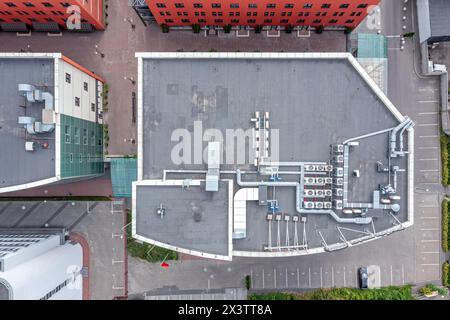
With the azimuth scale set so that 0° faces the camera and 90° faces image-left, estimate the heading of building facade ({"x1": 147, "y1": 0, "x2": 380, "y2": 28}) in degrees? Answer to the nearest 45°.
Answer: approximately 0°

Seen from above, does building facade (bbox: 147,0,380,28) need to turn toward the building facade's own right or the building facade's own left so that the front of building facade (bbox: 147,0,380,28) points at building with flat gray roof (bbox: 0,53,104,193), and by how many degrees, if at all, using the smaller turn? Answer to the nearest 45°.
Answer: approximately 90° to the building facade's own right
